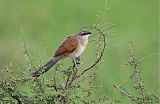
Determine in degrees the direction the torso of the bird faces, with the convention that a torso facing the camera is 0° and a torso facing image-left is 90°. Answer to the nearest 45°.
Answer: approximately 270°
